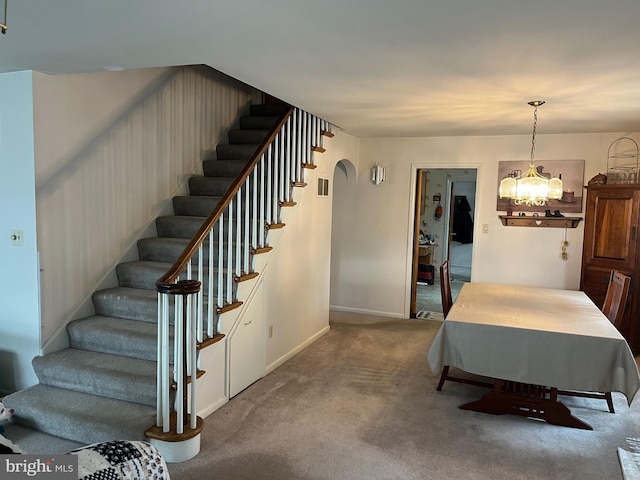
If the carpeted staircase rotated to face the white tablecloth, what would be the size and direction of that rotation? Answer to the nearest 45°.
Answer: approximately 135° to its left

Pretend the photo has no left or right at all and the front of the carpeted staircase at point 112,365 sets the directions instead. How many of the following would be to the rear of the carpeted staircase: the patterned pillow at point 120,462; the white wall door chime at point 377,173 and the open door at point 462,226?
2

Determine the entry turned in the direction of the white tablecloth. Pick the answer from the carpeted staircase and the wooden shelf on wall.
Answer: the wooden shelf on wall

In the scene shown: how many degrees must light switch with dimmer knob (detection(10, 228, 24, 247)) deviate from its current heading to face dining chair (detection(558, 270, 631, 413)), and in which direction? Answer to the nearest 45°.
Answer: approximately 45° to its left

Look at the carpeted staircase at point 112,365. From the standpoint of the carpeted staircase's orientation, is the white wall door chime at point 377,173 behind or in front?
behind

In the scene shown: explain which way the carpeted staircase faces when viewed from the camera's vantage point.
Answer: facing the viewer and to the left of the viewer

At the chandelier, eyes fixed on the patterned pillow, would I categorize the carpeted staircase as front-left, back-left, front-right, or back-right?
front-right

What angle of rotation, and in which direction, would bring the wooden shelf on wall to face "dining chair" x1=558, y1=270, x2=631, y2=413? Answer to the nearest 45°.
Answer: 0° — it already faces it

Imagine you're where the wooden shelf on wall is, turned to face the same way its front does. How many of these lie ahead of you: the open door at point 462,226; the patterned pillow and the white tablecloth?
2

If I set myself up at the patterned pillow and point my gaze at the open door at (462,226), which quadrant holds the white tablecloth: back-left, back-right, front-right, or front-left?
front-right

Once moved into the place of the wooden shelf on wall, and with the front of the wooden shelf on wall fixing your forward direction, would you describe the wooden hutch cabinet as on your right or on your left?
on your left

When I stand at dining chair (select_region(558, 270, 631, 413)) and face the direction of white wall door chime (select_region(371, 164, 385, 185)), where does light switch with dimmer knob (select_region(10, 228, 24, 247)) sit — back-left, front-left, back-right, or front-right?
front-left

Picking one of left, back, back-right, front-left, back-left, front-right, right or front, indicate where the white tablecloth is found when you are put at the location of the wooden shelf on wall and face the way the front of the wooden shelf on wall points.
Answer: front

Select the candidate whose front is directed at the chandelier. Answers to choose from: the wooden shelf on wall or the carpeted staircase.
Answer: the wooden shelf on wall

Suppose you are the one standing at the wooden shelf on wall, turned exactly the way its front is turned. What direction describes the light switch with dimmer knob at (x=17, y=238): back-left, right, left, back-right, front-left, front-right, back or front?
front-right

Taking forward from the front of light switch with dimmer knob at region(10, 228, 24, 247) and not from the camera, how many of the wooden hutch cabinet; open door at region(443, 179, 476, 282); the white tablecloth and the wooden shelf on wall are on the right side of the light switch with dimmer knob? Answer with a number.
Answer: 0

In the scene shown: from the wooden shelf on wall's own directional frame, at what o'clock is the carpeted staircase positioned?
The carpeted staircase is roughly at 1 o'clock from the wooden shelf on wall.

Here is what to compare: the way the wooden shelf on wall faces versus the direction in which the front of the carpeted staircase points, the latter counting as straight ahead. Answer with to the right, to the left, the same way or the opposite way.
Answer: the same way

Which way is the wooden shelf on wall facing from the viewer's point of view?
toward the camera
